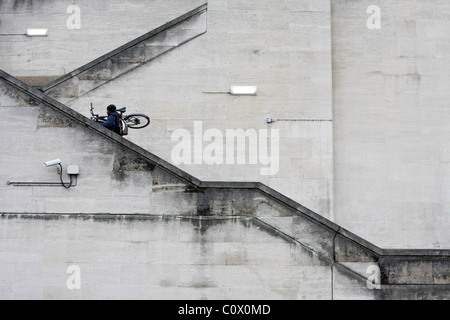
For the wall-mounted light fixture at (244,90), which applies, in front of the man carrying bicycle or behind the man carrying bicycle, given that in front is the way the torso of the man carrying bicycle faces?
behind

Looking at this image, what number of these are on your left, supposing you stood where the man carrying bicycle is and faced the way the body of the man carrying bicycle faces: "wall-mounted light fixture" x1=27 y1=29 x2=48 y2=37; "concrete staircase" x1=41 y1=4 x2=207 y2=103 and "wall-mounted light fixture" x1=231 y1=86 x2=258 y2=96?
0

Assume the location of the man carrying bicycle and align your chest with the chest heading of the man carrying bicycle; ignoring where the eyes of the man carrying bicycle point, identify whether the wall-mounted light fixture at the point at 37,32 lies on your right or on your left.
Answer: on your right

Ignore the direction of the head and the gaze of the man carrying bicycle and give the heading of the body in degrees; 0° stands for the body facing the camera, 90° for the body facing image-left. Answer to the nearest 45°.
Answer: approximately 90°
